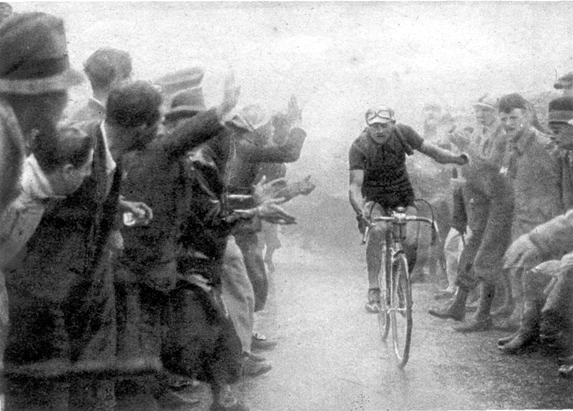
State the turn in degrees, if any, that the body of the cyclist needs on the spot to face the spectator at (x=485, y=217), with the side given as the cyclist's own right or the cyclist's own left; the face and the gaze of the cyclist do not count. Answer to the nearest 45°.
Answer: approximately 90° to the cyclist's own left

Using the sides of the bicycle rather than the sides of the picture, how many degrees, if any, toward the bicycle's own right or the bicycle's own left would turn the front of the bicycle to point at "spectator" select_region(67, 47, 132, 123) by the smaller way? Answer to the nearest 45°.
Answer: approximately 90° to the bicycle's own right

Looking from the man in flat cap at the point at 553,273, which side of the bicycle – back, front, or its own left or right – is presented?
left

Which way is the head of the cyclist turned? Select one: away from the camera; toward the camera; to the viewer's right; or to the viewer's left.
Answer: toward the camera

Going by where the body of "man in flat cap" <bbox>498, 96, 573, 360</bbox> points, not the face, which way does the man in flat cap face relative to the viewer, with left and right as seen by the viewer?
facing to the left of the viewer

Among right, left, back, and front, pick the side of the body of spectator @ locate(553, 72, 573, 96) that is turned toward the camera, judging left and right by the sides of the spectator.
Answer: left

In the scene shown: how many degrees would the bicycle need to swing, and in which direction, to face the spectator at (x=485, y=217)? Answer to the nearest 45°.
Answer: approximately 135° to its left

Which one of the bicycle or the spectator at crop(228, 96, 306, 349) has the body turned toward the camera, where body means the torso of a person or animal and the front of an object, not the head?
the bicycle

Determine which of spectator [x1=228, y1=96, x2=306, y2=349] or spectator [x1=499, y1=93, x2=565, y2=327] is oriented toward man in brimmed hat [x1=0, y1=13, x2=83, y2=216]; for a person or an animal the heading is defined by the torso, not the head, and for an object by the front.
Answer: spectator [x1=499, y1=93, x2=565, y2=327]

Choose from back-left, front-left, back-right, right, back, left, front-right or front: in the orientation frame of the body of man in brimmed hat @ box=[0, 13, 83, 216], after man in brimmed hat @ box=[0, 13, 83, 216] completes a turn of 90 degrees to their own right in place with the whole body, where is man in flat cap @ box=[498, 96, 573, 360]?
front-left

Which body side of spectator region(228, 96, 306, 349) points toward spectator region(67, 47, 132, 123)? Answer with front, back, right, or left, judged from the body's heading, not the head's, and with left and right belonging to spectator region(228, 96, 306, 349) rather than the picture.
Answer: back

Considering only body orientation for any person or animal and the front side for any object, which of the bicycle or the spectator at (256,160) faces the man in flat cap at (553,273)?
the spectator

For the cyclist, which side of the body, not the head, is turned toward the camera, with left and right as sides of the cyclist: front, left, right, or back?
front

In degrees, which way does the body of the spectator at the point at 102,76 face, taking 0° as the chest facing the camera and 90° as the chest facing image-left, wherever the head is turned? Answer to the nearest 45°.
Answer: approximately 225°

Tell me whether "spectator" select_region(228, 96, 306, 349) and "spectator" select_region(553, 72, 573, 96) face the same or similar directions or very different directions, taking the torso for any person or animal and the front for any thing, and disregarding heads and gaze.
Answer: very different directions

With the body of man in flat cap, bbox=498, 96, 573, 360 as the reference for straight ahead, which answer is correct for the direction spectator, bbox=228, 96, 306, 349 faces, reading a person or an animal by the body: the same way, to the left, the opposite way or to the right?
the opposite way

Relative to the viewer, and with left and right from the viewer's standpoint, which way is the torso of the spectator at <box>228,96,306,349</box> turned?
facing to the right of the viewer
